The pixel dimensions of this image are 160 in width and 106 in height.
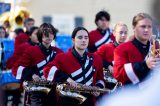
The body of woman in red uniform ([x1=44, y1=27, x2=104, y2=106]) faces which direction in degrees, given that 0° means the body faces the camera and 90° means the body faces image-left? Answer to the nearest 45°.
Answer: approximately 315°

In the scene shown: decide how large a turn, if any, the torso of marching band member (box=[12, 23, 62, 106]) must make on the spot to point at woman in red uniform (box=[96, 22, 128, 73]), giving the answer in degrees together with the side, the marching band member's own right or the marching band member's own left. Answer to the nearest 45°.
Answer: approximately 45° to the marching band member's own left

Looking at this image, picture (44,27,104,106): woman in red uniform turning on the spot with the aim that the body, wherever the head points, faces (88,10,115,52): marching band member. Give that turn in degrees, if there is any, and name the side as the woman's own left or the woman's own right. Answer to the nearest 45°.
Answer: approximately 135° to the woman's own left

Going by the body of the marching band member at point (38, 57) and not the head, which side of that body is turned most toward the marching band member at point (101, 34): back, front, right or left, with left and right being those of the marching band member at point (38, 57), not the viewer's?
left

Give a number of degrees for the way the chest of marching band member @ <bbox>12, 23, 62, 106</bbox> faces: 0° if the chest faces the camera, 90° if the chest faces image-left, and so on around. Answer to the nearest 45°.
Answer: approximately 315°

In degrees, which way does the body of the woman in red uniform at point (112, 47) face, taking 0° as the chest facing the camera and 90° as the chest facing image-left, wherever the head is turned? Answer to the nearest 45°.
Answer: approximately 315°
